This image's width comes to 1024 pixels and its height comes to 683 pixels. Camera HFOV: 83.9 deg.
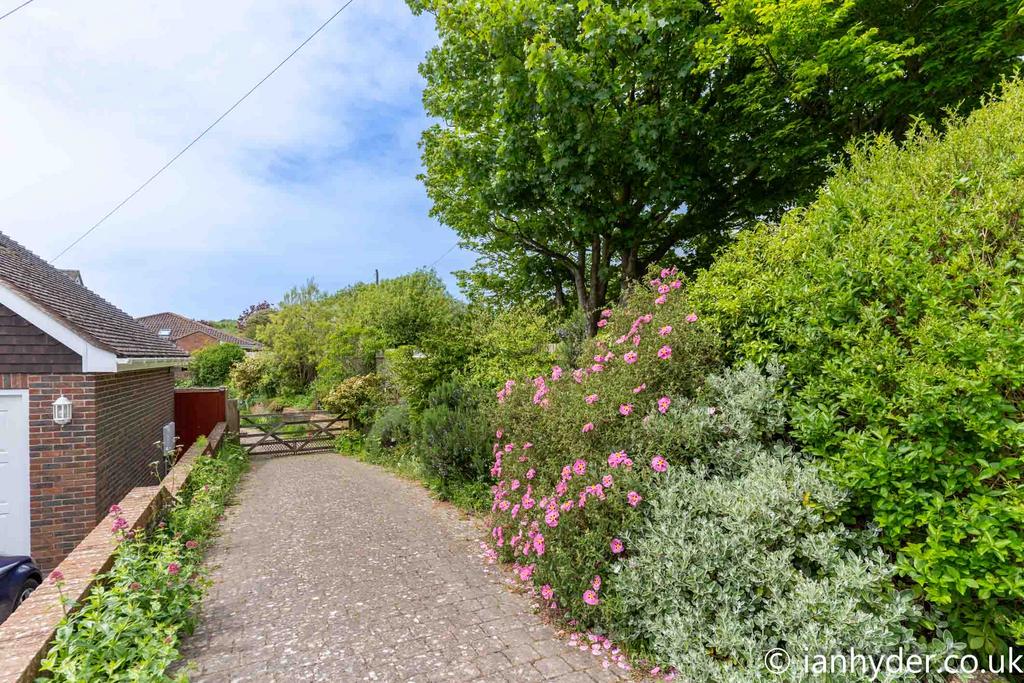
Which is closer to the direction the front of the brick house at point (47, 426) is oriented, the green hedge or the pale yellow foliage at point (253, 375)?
the green hedge

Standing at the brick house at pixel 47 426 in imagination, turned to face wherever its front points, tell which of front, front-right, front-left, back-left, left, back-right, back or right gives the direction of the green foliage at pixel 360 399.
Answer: back-left

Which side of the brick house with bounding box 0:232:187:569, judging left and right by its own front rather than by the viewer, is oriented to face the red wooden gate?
back

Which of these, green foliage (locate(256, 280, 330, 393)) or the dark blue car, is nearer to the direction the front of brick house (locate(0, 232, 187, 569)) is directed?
the dark blue car

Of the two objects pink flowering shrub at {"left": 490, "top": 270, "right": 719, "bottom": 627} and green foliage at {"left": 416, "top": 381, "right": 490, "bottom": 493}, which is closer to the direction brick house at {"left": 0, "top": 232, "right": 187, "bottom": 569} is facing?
the pink flowering shrub

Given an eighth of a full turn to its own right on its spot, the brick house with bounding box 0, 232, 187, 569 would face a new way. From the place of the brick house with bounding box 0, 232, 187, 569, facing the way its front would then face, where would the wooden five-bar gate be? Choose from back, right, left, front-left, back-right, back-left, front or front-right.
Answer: back

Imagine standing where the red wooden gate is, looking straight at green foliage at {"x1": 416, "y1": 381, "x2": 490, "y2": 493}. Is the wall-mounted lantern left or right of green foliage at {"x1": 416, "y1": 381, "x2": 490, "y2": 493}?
right

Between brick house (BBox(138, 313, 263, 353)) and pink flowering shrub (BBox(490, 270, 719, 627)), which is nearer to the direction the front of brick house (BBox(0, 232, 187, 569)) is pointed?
the pink flowering shrub

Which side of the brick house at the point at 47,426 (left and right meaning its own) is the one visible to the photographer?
front

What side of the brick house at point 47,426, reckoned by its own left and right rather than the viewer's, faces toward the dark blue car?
front

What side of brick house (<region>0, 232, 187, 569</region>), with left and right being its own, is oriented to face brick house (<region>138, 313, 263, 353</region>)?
back

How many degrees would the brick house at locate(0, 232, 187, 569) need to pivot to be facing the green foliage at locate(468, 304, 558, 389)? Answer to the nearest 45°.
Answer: approximately 90° to its left

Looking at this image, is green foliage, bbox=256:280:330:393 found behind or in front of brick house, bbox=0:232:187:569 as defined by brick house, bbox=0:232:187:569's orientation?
behind
